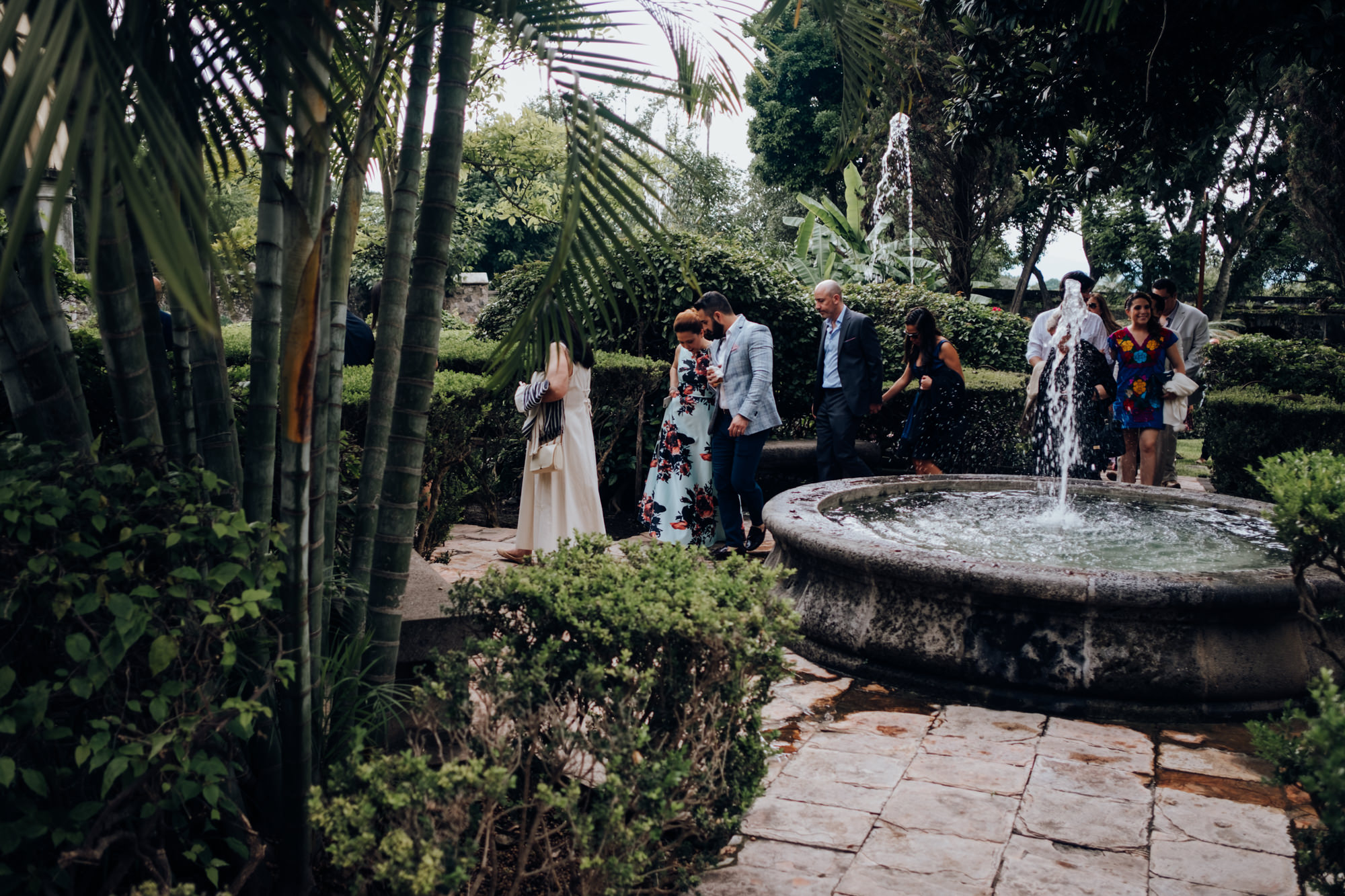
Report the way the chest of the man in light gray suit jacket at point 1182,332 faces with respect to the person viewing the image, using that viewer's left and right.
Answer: facing the viewer and to the left of the viewer

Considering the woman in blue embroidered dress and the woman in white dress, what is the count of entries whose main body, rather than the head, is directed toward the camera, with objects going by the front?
1

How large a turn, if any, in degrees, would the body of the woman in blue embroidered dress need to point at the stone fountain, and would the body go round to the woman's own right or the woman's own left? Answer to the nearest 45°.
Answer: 0° — they already face it

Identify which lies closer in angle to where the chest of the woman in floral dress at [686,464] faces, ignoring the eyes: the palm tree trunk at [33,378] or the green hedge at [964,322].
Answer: the palm tree trunk

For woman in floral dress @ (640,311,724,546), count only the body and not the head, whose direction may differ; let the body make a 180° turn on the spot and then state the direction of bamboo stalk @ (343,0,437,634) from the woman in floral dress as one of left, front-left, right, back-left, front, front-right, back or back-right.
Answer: back-left

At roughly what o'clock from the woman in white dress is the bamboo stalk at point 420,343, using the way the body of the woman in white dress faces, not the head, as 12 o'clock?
The bamboo stalk is roughly at 9 o'clock from the woman in white dress.

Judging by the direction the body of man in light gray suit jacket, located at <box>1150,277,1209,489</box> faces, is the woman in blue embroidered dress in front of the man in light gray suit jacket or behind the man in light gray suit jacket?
in front

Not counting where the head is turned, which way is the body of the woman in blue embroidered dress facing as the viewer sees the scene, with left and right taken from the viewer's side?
facing the viewer

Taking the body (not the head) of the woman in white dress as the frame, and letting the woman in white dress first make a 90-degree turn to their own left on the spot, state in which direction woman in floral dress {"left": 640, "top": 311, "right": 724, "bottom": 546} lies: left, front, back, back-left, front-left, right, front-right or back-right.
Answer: back-left

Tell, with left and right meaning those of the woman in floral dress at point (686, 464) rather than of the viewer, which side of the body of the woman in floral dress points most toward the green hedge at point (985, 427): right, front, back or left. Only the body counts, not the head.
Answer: left

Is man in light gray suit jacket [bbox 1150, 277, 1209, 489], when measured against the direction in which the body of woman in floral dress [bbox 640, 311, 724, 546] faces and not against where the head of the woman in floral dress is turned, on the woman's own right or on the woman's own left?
on the woman's own left
